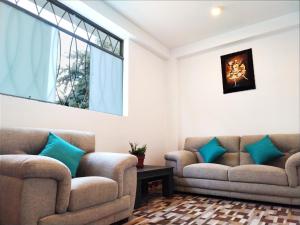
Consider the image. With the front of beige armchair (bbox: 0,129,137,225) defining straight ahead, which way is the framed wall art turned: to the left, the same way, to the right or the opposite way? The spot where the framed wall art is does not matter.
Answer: to the right

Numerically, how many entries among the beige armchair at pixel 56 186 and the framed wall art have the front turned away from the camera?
0

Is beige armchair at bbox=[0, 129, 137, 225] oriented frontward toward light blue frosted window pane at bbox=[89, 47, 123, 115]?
no

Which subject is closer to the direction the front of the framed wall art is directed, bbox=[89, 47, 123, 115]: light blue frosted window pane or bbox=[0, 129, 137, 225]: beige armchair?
the beige armchair

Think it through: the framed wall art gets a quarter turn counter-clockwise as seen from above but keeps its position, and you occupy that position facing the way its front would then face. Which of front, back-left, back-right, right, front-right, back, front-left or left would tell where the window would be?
back-right

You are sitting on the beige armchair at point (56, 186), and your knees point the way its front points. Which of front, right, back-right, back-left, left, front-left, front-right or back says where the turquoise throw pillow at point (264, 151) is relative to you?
front-left

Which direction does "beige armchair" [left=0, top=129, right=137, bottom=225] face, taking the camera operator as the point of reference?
facing the viewer and to the right of the viewer

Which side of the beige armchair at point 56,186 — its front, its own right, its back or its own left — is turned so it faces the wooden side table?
left

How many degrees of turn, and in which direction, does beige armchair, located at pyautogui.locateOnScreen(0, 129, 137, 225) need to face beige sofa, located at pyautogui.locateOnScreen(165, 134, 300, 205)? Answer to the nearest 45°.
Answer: approximately 45° to its left

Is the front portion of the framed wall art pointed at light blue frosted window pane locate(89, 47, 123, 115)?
no

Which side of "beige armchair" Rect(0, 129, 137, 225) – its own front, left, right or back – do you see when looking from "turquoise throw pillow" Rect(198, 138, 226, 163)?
left

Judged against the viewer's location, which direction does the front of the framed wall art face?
facing the viewer
